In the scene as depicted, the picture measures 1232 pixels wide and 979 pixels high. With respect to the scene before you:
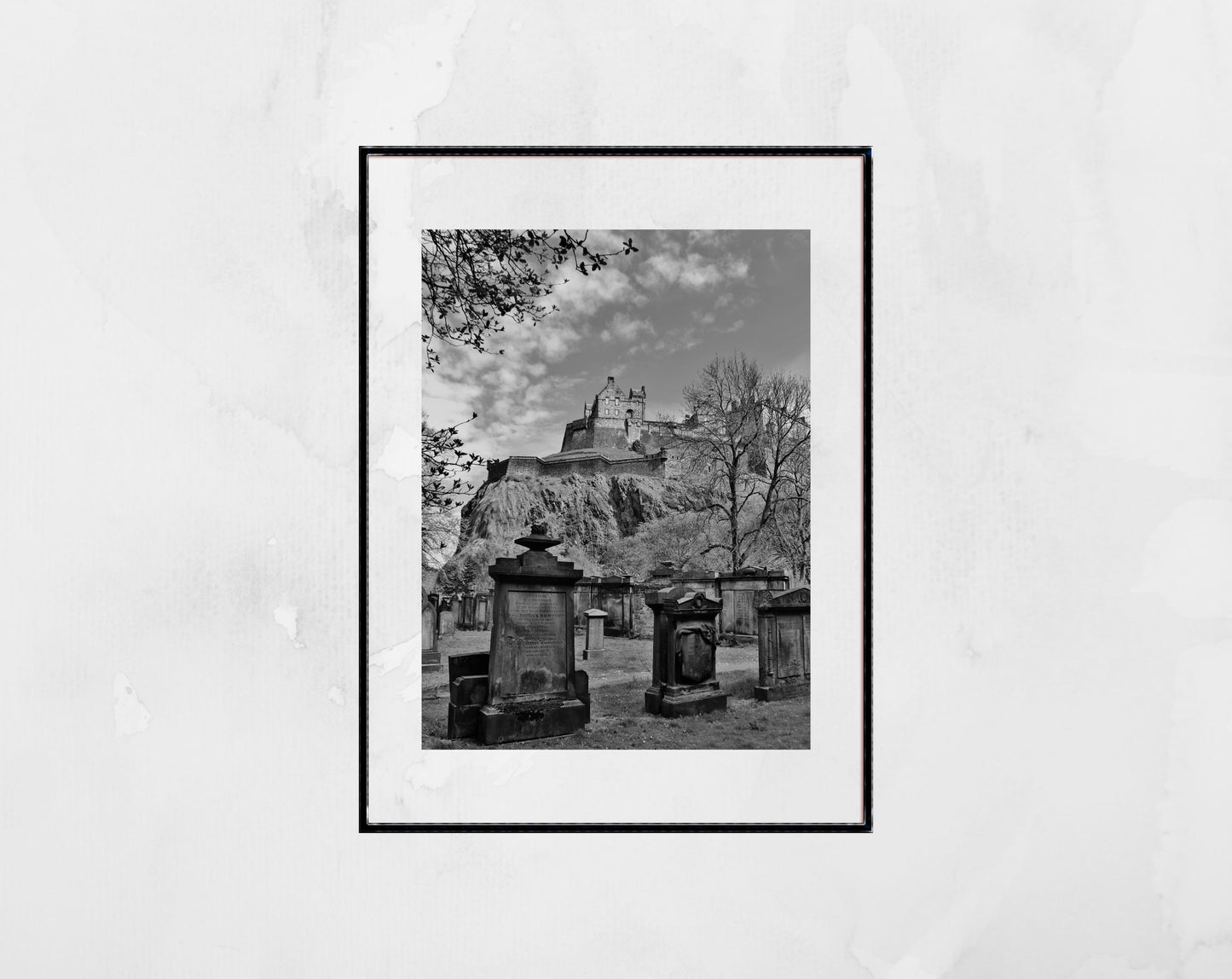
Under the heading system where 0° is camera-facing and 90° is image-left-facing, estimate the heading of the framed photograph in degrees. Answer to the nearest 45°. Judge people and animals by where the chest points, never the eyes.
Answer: approximately 0°
